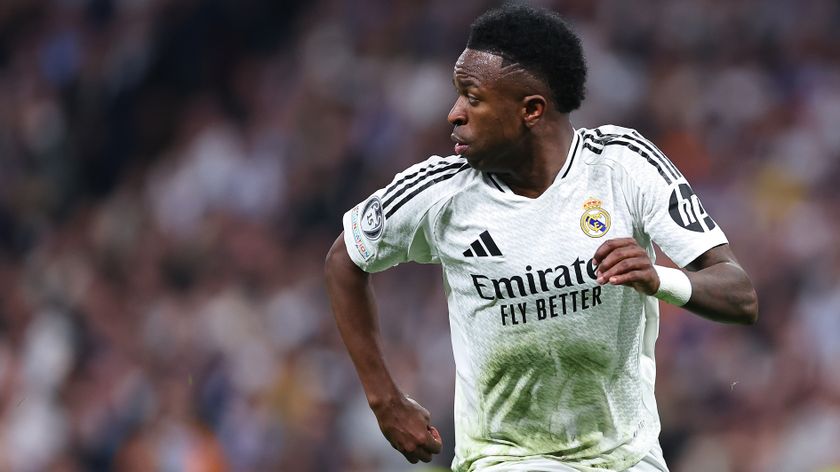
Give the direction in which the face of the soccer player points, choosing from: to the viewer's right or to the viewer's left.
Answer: to the viewer's left

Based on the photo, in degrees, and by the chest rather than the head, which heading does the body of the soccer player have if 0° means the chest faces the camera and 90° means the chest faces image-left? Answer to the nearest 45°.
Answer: approximately 0°
